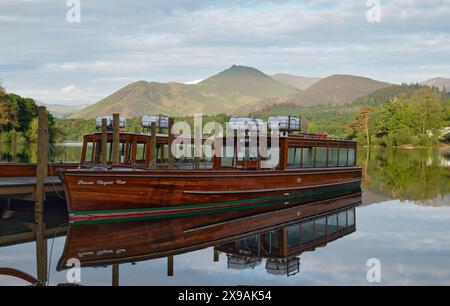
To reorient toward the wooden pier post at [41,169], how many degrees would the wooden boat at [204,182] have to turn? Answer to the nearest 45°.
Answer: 0° — it already faces it

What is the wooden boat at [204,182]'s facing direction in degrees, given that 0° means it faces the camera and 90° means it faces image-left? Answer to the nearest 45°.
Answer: approximately 45°
